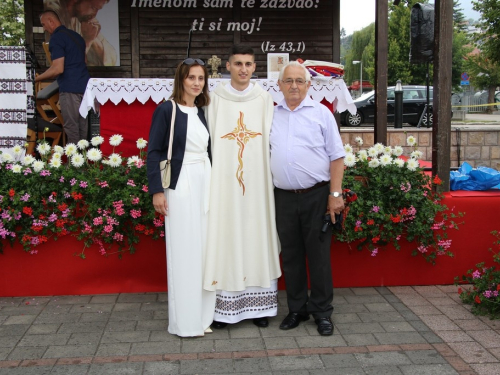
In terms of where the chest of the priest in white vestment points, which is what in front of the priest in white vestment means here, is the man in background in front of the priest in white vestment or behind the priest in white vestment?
behind

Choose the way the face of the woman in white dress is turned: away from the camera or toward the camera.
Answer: toward the camera

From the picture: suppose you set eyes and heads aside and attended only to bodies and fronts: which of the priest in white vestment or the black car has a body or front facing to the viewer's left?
the black car

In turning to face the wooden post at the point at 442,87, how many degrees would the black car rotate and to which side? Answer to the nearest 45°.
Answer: approximately 90° to its left

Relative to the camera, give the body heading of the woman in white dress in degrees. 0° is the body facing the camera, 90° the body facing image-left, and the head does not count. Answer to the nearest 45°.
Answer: approximately 315°

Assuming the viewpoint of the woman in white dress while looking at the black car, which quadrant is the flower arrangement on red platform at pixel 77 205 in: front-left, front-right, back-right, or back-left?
front-left

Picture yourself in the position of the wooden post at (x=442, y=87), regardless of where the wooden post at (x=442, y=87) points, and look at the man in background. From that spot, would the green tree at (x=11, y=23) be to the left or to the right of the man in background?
right

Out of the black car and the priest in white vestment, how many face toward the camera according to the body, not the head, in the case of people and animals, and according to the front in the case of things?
1

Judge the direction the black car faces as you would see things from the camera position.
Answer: facing to the left of the viewer

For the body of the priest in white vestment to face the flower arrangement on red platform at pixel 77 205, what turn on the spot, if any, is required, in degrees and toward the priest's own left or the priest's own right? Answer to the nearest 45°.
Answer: approximately 135° to the priest's own right

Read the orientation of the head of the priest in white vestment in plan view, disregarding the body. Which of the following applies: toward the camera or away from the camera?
toward the camera

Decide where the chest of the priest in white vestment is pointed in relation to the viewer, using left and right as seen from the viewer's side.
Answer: facing the viewer

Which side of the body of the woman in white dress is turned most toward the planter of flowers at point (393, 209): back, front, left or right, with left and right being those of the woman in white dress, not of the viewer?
left

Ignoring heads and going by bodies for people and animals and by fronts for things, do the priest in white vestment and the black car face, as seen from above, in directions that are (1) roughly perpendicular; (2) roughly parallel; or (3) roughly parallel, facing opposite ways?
roughly perpendicular

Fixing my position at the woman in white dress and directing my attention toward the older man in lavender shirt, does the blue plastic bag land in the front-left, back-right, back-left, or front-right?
front-left

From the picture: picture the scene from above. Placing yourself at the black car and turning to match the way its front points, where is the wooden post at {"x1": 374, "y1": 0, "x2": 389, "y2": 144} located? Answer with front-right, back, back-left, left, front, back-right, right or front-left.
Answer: left

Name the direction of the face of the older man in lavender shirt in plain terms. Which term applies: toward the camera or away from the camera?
toward the camera

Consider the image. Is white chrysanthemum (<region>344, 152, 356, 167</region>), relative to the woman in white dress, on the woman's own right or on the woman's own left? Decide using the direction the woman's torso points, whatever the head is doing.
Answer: on the woman's own left
